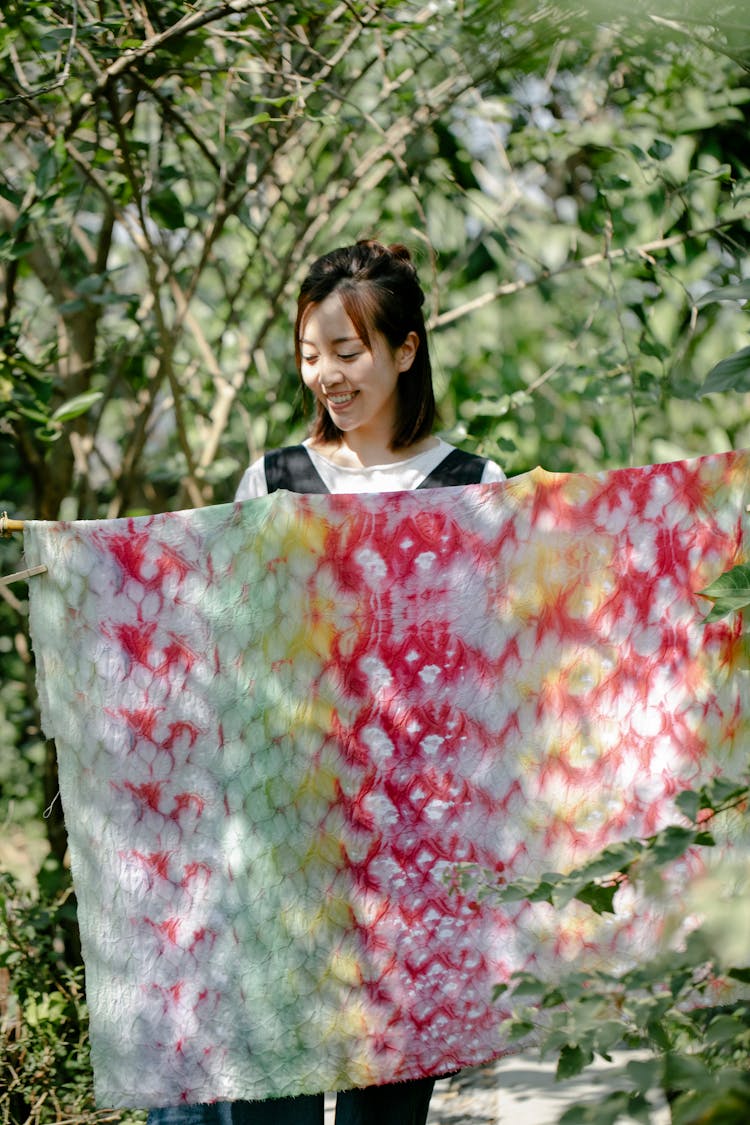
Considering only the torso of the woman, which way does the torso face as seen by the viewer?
toward the camera

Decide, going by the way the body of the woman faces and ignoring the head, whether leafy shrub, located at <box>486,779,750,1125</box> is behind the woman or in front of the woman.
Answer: in front

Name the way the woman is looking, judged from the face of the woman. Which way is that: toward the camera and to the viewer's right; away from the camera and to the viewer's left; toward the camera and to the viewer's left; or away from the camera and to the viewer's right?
toward the camera and to the viewer's left
